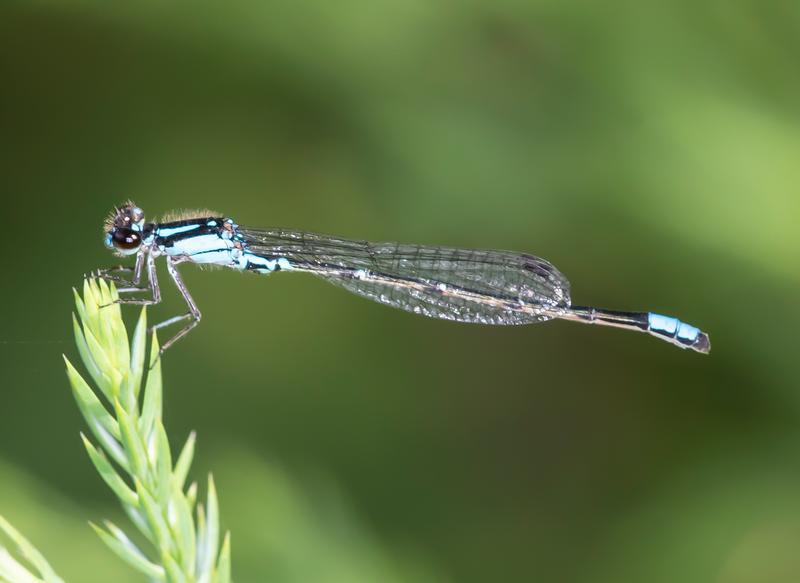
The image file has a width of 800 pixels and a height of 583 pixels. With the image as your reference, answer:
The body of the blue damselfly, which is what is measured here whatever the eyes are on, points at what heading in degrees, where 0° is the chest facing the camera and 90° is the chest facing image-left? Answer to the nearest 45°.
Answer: approximately 90°
